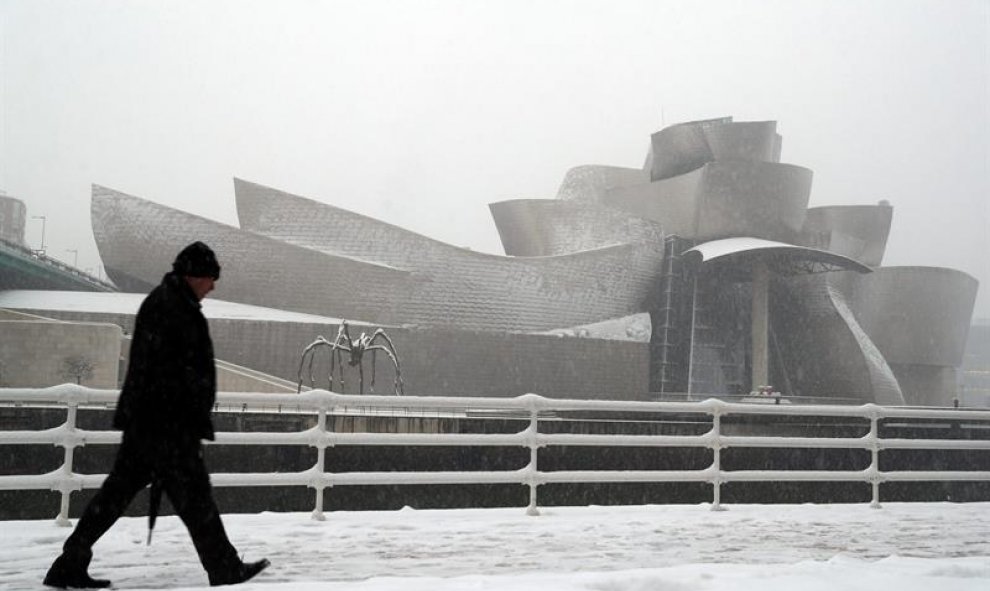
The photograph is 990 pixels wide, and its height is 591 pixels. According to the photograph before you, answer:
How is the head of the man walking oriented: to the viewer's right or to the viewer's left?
to the viewer's right

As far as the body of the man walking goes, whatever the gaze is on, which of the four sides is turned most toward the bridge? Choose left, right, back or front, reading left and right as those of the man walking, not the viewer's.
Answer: left

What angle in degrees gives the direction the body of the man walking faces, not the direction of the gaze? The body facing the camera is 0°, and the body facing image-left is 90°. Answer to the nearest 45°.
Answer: approximately 270°

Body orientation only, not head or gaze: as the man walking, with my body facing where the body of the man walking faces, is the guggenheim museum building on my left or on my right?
on my left

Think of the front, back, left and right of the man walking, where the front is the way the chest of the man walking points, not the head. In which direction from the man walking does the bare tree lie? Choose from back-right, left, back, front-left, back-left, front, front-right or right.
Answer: left
